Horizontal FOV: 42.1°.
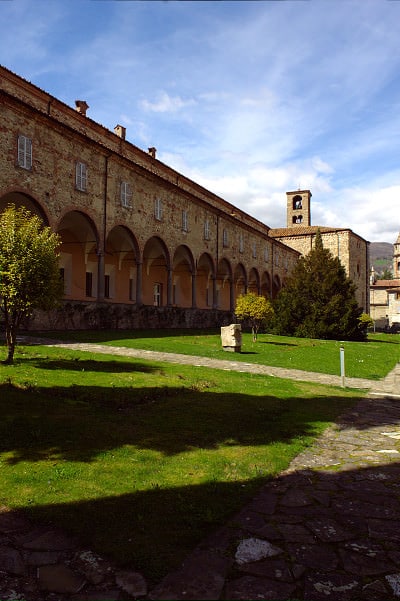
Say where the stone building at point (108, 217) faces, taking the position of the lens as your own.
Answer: facing the viewer and to the right of the viewer

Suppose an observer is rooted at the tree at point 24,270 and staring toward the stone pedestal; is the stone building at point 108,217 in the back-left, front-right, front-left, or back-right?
front-left

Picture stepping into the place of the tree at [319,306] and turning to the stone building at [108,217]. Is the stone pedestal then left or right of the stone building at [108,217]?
left

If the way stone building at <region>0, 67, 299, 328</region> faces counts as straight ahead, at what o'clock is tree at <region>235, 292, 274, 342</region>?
The tree is roughly at 12 o'clock from the stone building.

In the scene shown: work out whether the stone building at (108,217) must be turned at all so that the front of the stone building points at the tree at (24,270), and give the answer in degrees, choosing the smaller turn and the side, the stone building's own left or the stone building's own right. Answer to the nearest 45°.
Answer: approximately 45° to the stone building's own right

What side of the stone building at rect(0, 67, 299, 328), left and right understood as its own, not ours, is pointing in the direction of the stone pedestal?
front
